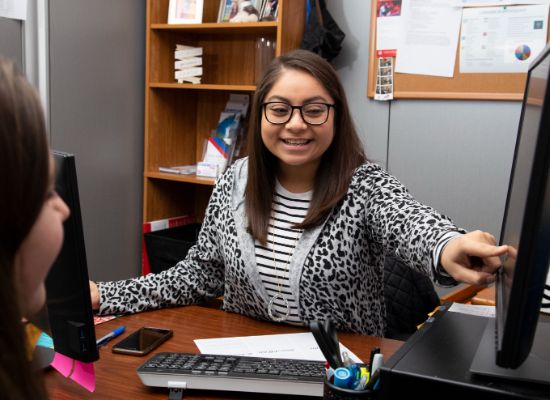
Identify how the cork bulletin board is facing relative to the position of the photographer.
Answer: facing the viewer

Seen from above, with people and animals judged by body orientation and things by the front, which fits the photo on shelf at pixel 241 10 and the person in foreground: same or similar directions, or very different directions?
very different directions

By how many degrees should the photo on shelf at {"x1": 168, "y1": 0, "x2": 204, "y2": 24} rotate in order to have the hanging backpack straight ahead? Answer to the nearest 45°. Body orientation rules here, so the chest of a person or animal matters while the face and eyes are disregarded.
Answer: approximately 45° to its left

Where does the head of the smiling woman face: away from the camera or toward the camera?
toward the camera

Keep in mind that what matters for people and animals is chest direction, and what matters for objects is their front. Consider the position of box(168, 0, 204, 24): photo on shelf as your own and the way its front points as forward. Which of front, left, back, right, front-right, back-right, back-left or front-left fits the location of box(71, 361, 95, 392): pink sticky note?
front

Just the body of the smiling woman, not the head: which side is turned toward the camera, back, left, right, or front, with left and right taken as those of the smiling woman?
front

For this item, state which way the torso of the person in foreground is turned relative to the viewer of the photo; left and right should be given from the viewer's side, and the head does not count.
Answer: facing away from the viewer and to the right of the viewer

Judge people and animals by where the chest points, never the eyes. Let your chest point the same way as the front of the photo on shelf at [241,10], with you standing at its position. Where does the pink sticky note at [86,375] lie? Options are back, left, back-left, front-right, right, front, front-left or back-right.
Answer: front

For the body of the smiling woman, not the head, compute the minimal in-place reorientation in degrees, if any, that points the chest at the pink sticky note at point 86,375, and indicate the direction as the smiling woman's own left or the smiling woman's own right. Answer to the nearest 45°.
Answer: approximately 45° to the smiling woman's own right

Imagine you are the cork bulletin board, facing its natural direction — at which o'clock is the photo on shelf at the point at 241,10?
The photo on shelf is roughly at 3 o'clock from the cork bulletin board.

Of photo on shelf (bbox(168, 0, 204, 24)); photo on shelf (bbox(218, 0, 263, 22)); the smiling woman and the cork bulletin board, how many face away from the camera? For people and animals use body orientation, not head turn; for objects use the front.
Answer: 0

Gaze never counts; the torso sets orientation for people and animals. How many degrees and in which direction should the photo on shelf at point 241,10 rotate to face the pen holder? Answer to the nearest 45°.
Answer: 0° — it already faces it

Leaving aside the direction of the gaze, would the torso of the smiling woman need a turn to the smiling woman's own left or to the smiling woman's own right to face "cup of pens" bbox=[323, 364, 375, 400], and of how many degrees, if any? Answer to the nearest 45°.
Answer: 0° — they already face it
